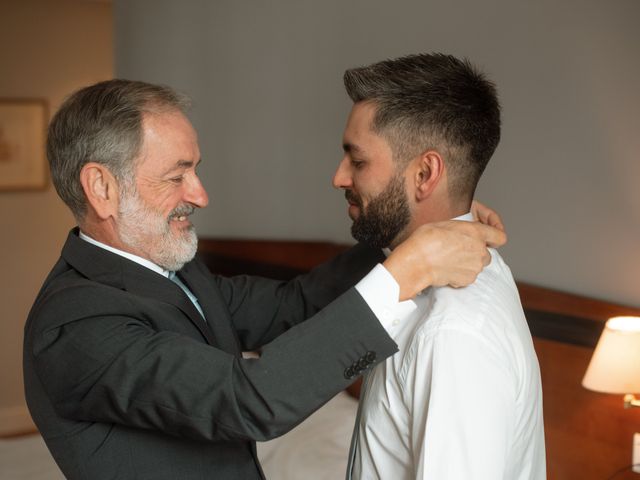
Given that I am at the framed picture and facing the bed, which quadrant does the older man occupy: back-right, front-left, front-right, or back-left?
front-right

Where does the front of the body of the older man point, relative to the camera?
to the viewer's right

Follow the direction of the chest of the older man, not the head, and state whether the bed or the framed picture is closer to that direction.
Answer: the bed

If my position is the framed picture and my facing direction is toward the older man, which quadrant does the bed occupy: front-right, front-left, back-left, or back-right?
front-left

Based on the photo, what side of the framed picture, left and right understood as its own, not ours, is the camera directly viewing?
front

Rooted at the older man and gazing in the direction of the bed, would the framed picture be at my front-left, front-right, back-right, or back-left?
front-left

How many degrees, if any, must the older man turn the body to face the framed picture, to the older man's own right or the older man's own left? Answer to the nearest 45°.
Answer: approximately 90° to the older man's own left

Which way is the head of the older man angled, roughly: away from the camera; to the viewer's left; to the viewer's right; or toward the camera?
to the viewer's right

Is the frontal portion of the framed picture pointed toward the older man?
yes
